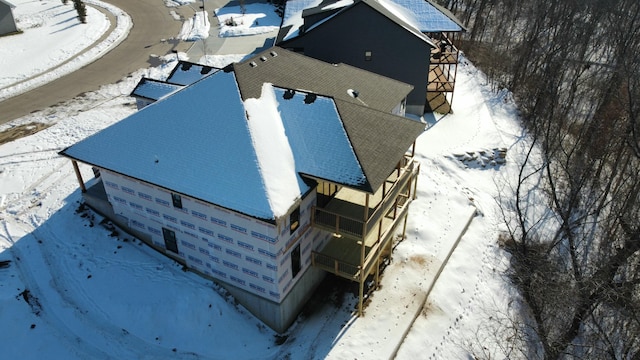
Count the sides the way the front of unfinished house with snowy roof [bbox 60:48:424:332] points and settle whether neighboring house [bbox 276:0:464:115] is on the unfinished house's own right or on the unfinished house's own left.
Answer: on the unfinished house's own right

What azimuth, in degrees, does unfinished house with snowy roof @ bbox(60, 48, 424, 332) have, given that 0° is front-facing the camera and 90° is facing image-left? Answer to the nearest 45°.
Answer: approximately 135°

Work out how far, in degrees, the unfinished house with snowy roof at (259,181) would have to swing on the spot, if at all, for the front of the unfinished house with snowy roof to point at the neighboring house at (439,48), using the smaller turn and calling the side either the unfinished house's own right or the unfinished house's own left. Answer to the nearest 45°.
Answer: approximately 90° to the unfinished house's own right
